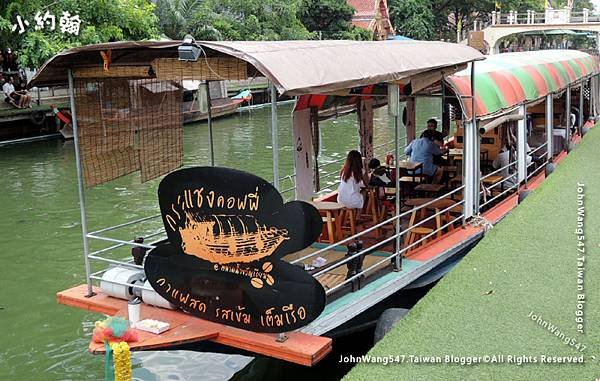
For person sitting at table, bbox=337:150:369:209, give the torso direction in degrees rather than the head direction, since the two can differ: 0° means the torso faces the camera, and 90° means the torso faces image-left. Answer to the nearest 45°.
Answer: approximately 225°

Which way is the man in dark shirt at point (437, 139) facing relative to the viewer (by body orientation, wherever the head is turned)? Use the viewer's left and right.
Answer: facing the viewer and to the left of the viewer

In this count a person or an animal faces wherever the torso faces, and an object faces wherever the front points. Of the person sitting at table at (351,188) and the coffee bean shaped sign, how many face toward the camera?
1

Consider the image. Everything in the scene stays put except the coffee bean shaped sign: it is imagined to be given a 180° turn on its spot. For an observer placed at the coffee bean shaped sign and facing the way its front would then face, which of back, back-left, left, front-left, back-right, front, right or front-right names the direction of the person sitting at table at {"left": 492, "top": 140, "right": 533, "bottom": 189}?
front-right

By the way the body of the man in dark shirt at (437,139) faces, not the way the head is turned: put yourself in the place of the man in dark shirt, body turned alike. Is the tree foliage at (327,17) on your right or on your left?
on your right

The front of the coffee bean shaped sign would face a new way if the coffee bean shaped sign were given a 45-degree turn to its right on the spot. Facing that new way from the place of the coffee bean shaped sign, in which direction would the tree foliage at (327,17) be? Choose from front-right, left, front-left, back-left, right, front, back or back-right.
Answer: back-right

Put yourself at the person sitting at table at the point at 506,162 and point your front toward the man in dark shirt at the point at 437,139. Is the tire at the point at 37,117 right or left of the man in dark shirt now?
right

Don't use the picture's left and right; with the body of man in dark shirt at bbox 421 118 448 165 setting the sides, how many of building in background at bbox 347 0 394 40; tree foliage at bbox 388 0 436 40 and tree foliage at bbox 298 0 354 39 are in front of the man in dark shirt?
0

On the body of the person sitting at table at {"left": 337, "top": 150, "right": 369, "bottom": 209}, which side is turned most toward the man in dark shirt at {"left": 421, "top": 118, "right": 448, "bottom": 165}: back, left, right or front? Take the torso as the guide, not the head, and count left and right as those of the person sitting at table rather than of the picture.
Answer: front

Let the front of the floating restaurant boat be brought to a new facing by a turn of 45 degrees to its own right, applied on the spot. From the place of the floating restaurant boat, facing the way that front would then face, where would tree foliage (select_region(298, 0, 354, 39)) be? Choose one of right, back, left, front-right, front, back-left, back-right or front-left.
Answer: right

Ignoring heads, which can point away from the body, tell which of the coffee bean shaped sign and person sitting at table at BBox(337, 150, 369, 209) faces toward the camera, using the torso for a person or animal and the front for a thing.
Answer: the coffee bean shaped sign

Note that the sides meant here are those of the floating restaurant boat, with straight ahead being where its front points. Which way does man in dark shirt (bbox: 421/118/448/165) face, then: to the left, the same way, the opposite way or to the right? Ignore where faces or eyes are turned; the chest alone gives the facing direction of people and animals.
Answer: the same way

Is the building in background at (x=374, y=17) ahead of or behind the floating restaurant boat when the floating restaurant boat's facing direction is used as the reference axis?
behind

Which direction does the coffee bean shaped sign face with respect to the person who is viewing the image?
facing the viewer

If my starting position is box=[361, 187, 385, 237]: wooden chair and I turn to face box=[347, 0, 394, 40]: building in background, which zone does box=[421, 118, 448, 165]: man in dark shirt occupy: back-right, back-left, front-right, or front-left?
front-right

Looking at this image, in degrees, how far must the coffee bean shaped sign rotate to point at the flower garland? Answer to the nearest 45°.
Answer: approximately 90° to its right

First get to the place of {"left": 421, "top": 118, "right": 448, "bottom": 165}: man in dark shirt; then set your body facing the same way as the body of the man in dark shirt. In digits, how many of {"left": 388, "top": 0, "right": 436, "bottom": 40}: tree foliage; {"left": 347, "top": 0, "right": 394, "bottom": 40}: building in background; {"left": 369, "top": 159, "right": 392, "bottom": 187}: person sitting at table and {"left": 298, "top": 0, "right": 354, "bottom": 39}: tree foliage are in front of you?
1

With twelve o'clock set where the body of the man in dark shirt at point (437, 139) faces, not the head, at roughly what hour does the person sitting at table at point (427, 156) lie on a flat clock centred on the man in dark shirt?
The person sitting at table is roughly at 11 o'clock from the man in dark shirt.
